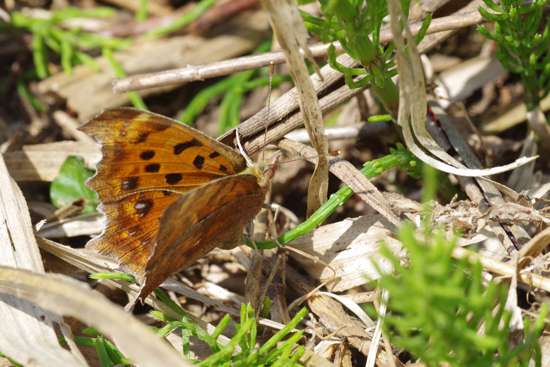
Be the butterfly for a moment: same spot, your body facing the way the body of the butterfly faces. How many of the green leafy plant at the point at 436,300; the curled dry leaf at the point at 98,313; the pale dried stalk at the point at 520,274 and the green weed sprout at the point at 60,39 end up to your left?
1

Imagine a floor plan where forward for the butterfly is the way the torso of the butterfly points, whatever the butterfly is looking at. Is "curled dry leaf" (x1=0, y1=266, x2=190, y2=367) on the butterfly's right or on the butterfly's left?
on the butterfly's right

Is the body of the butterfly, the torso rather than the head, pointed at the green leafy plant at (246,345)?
no

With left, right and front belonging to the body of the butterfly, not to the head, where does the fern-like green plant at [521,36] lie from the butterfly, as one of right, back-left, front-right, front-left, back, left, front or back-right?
front

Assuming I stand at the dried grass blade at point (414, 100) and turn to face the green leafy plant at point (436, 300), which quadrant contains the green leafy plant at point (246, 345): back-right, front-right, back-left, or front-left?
front-right

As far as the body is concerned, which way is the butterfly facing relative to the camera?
to the viewer's right

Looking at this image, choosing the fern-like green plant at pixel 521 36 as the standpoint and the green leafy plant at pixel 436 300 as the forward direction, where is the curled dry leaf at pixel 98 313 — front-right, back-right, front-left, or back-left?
front-right

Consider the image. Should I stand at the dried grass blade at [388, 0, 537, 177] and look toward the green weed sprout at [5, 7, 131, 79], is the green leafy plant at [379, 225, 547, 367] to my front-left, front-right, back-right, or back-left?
back-left

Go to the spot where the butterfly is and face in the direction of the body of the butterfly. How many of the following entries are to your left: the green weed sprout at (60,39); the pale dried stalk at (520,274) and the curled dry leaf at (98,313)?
1

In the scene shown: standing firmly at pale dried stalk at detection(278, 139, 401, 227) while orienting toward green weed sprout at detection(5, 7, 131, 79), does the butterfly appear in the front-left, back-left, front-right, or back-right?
front-left

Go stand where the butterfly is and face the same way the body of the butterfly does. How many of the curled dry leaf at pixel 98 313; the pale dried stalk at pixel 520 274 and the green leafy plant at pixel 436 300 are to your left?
0

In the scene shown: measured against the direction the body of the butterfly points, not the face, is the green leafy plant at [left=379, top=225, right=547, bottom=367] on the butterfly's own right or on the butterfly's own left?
on the butterfly's own right

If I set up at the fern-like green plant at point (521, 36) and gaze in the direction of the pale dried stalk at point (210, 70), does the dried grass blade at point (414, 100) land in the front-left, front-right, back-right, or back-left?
front-left

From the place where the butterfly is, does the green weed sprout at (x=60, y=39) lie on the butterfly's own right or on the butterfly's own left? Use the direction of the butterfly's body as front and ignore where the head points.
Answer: on the butterfly's own left
